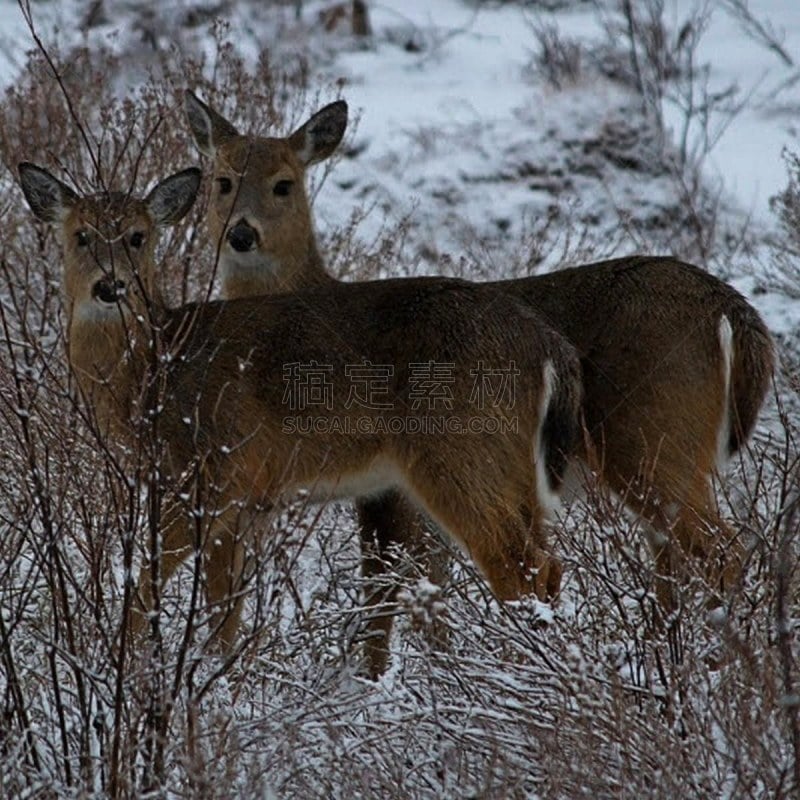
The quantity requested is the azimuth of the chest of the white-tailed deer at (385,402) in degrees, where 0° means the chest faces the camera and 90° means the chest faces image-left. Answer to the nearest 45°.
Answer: approximately 90°

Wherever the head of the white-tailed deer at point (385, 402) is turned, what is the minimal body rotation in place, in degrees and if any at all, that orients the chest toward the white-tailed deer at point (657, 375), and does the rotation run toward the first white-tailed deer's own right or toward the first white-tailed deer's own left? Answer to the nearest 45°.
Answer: approximately 180°
